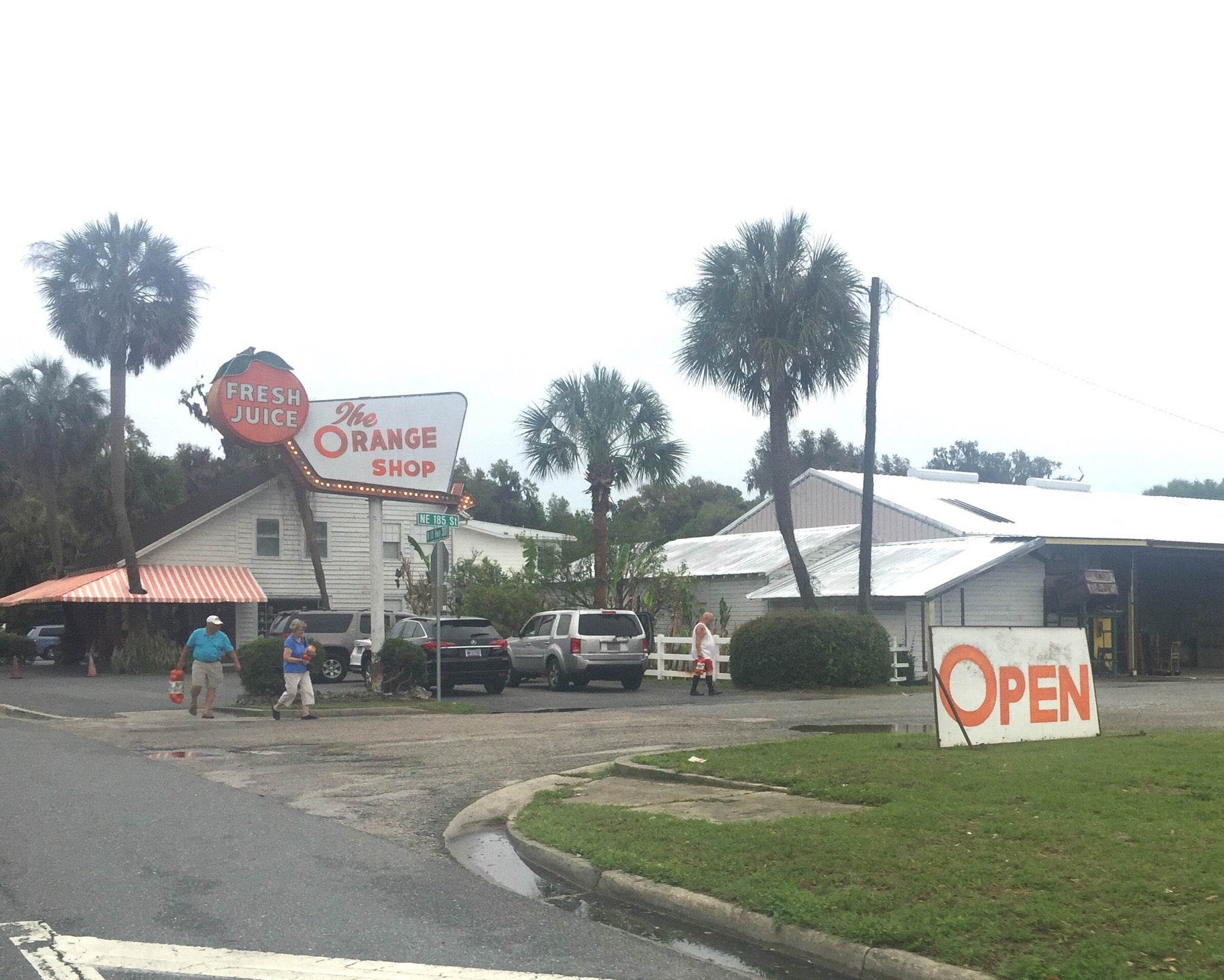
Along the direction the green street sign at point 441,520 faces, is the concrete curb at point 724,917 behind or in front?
in front

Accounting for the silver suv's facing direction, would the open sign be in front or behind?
behind

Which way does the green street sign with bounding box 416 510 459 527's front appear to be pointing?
toward the camera

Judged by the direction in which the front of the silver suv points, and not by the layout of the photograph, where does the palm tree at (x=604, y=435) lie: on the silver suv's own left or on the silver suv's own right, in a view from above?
on the silver suv's own right

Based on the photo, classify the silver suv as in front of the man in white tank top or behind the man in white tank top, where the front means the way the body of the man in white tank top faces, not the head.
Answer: behind

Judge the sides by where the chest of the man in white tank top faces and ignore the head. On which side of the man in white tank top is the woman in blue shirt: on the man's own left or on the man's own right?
on the man's own right

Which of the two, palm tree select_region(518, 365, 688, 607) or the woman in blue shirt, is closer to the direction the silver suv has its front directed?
the palm tree

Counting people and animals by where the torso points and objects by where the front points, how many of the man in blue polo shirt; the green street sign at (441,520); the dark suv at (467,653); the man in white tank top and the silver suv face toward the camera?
2

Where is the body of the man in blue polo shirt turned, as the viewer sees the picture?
toward the camera
